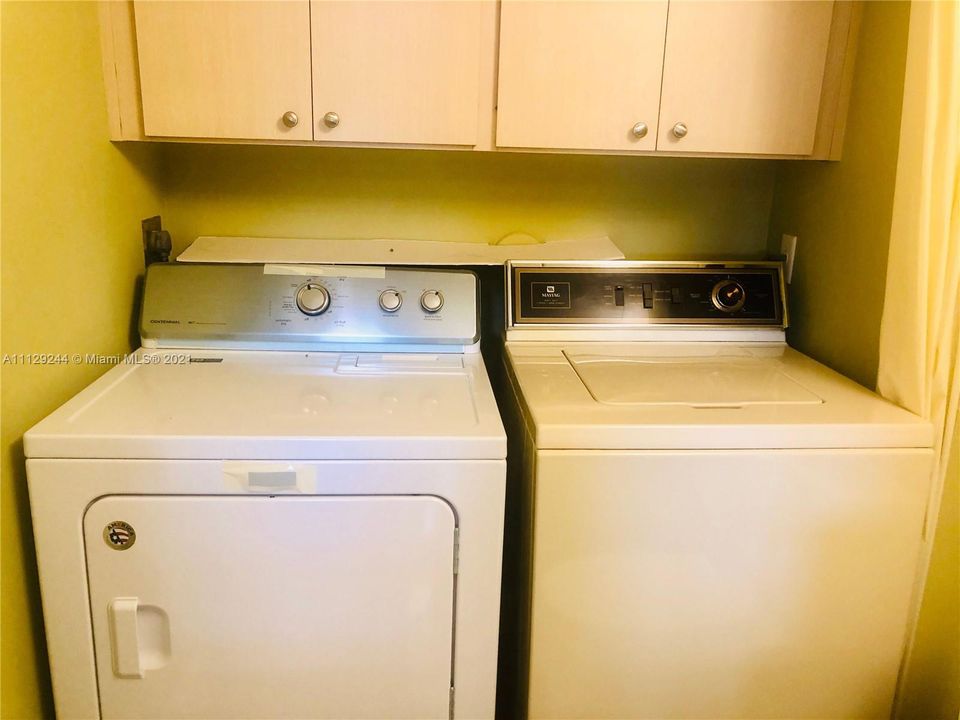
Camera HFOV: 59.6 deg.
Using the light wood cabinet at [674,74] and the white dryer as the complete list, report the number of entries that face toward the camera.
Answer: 2

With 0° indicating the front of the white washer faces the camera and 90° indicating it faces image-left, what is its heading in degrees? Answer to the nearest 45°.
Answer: approximately 0°

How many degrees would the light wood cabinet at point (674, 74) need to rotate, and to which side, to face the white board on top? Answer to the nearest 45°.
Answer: approximately 90° to its right

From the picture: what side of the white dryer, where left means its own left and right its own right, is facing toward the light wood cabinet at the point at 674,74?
left

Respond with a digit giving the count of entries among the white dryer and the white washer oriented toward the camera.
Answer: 2

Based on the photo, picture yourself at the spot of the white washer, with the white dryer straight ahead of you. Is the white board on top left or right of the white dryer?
right

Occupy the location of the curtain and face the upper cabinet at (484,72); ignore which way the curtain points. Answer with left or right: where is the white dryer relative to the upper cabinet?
left

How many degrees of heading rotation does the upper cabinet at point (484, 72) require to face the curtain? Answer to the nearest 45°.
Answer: approximately 45° to its left

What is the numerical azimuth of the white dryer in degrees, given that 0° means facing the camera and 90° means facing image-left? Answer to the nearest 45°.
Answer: approximately 0°

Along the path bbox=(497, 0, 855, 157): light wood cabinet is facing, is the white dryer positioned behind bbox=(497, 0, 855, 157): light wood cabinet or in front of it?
in front
